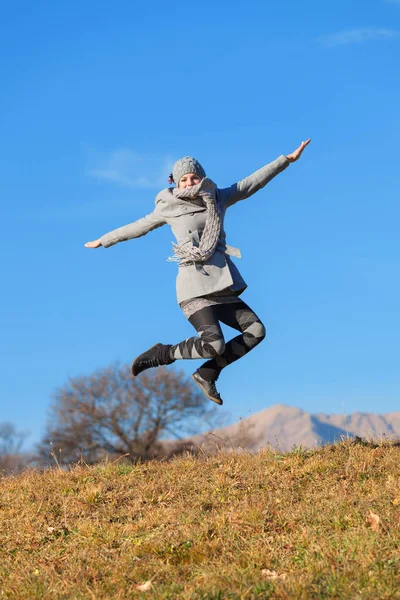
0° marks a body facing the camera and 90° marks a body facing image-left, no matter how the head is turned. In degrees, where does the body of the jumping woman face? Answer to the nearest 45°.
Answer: approximately 0°
